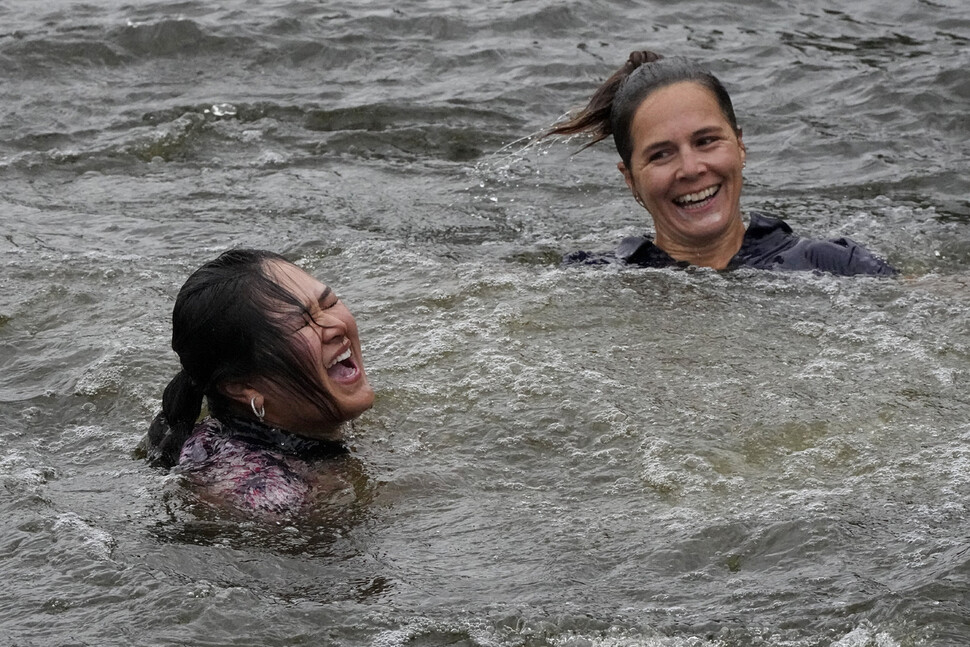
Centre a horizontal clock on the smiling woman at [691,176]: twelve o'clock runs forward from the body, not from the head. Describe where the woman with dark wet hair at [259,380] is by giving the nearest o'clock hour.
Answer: The woman with dark wet hair is roughly at 1 o'clock from the smiling woman.

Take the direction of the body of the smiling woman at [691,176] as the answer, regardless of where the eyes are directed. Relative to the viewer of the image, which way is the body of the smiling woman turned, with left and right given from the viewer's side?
facing the viewer
